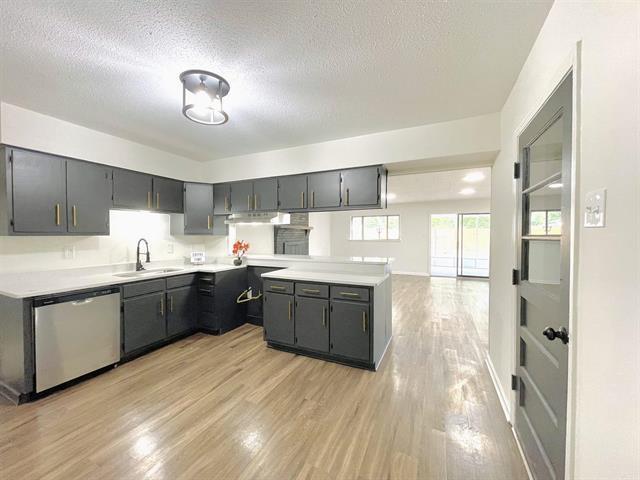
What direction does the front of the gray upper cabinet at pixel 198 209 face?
toward the camera

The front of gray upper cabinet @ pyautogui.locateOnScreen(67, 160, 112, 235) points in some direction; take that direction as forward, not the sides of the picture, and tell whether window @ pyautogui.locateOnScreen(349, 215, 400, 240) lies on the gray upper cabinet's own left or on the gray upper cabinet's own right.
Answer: on the gray upper cabinet's own left

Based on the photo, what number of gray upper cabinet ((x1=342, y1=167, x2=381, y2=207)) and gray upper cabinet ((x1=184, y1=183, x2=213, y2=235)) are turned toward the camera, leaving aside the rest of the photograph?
2

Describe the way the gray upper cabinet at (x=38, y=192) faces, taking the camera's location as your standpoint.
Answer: facing the viewer and to the right of the viewer

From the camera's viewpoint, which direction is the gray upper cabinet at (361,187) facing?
toward the camera
